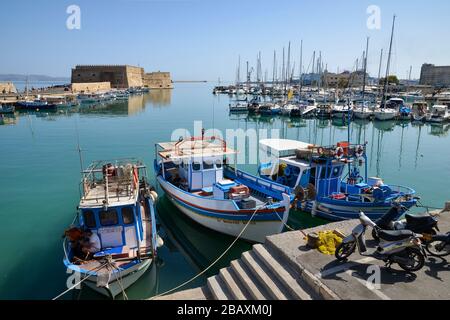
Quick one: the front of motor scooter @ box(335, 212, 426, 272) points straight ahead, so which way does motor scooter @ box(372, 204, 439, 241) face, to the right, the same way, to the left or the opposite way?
the same way

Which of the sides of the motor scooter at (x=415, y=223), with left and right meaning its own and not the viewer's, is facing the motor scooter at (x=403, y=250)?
left

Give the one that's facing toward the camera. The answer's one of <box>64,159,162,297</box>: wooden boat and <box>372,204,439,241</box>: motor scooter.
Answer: the wooden boat

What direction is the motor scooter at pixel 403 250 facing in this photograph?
to the viewer's left

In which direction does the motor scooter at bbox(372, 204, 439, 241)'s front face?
to the viewer's left

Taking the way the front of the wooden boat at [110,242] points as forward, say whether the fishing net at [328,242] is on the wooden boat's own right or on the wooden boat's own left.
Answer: on the wooden boat's own left

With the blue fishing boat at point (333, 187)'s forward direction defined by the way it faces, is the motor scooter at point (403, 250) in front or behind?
in front

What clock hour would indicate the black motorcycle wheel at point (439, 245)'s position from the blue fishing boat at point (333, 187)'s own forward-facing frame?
The black motorcycle wheel is roughly at 1 o'clock from the blue fishing boat.

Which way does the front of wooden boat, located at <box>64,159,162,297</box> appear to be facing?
toward the camera

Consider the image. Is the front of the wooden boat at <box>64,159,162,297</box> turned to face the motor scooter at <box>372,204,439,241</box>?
no

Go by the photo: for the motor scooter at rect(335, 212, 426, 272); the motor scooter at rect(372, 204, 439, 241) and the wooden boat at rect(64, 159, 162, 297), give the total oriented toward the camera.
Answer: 1

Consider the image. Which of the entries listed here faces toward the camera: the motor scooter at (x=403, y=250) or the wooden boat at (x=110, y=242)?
the wooden boat

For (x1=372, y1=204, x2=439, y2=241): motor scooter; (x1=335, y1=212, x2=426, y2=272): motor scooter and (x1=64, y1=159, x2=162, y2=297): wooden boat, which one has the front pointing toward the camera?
the wooden boat

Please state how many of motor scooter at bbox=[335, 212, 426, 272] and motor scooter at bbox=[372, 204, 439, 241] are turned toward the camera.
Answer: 0
